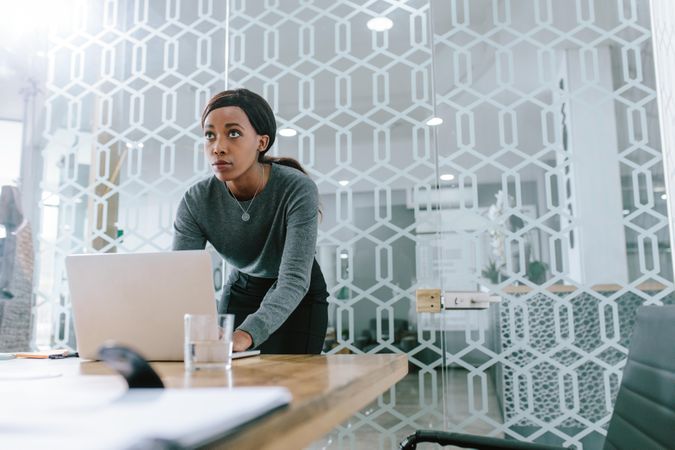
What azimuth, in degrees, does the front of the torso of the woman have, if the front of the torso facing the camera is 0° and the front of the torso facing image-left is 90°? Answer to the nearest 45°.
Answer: approximately 45°

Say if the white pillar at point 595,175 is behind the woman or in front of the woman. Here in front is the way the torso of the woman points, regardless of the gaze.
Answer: behind

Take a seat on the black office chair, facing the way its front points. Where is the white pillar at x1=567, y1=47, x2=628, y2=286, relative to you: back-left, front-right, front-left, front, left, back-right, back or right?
back-right

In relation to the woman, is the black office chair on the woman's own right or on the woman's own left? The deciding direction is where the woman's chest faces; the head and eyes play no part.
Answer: on the woman's own left

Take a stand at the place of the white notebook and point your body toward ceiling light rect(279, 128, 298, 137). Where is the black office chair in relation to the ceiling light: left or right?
right

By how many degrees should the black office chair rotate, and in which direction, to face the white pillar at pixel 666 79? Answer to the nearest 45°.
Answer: approximately 135° to its right

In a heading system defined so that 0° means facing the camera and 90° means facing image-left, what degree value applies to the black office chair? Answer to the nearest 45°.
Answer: approximately 45°
